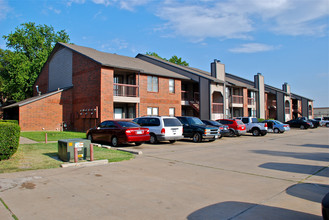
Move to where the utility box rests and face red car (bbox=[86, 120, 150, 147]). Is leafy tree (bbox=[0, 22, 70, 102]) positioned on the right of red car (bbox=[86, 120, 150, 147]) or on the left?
left

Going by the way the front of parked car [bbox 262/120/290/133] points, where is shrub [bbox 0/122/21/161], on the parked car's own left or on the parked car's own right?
on the parked car's own left

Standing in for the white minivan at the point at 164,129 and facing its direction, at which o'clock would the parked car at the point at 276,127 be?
The parked car is roughly at 3 o'clock from the white minivan.

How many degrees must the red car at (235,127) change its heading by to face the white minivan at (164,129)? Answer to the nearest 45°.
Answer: approximately 90° to its left

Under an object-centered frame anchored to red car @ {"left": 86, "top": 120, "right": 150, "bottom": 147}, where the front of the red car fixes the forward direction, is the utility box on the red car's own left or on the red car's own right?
on the red car's own left

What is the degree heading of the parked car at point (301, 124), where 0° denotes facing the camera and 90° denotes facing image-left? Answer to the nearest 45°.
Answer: approximately 135°

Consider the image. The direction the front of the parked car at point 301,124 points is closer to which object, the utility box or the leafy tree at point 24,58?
the leafy tree

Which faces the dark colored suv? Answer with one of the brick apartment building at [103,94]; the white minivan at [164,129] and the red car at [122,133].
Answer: the brick apartment building

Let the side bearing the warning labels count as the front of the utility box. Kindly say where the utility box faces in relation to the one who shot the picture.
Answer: facing the viewer and to the right of the viewer

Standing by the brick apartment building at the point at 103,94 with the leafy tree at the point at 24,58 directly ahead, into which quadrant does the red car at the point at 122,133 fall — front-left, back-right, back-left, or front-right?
back-left

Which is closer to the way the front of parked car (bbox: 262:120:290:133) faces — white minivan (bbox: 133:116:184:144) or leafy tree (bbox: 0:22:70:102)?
the leafy tree

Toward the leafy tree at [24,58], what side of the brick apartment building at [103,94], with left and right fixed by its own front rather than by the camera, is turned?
back

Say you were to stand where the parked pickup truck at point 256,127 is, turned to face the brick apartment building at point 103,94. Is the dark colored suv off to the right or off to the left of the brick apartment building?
left

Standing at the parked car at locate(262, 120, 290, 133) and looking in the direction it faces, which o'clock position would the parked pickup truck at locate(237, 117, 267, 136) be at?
the parked pickup truck at locate(237, 117, 267, 136) is roughly at 8 o'clock from the parked car at locate(262, 120, 290, 133).

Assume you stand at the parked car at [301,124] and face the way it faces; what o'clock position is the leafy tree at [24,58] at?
The leafy tree is roughly at 10 o'clock from the parked car.

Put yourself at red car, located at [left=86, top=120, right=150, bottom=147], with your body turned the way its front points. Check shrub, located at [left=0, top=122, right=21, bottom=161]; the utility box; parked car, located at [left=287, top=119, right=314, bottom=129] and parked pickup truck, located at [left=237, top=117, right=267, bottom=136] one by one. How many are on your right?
2

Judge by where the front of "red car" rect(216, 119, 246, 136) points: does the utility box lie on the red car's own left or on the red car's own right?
on the red car's own left
